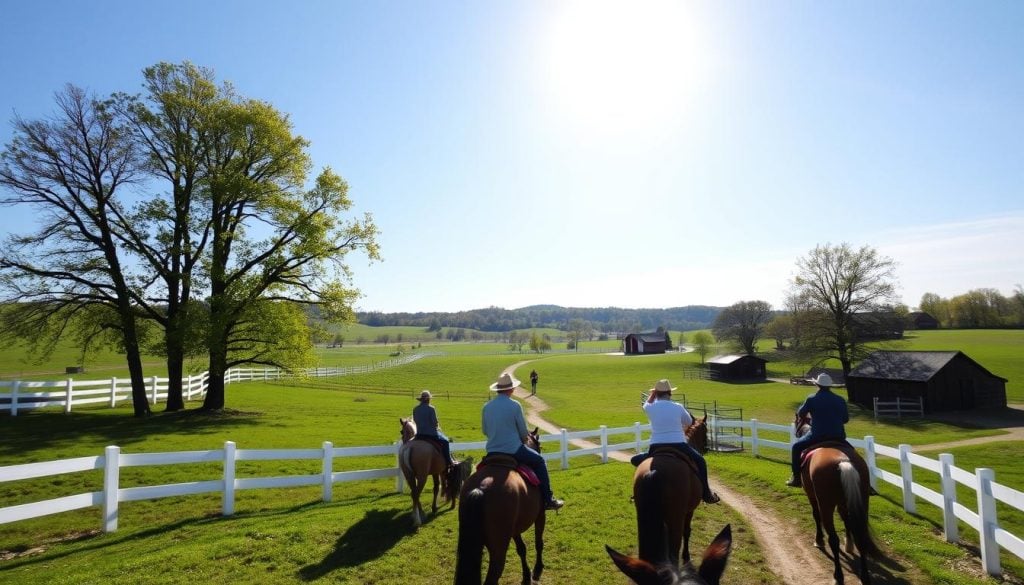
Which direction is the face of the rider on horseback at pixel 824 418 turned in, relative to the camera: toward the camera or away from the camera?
away from the camera

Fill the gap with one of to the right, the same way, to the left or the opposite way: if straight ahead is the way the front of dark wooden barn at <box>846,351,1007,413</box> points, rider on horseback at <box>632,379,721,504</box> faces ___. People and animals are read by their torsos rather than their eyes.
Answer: the opposite way

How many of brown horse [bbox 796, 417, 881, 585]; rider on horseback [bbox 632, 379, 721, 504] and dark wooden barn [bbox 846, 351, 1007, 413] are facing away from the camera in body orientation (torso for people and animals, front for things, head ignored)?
2

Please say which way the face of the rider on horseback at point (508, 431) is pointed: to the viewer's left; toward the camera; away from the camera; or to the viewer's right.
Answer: away from the camera

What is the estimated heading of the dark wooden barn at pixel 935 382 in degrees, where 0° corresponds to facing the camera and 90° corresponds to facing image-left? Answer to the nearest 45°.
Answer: approximately 315°

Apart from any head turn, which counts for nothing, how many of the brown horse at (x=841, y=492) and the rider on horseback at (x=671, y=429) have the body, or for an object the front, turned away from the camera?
2

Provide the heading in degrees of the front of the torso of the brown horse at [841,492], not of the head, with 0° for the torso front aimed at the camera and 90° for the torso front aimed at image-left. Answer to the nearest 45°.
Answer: approximately 180°

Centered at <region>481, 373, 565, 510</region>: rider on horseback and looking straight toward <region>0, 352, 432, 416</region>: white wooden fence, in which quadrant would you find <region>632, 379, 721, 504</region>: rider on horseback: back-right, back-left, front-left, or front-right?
back-right

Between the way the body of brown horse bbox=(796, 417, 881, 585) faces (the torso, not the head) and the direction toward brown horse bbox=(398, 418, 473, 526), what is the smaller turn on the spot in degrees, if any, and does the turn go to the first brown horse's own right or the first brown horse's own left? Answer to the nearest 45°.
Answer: approximately 90° to the first brown horse's own left

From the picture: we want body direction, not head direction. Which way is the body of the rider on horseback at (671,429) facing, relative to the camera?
away from the camera

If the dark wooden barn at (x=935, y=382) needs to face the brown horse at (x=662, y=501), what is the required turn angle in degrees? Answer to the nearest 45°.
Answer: approximately 45° to its right

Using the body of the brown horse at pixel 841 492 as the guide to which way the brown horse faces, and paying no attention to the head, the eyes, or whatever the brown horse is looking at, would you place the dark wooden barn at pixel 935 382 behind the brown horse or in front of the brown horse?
in front

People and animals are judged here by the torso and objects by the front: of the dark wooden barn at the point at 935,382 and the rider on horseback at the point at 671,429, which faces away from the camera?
the rider on horseback

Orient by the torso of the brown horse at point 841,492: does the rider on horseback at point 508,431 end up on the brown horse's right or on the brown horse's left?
on the brown horse's left
